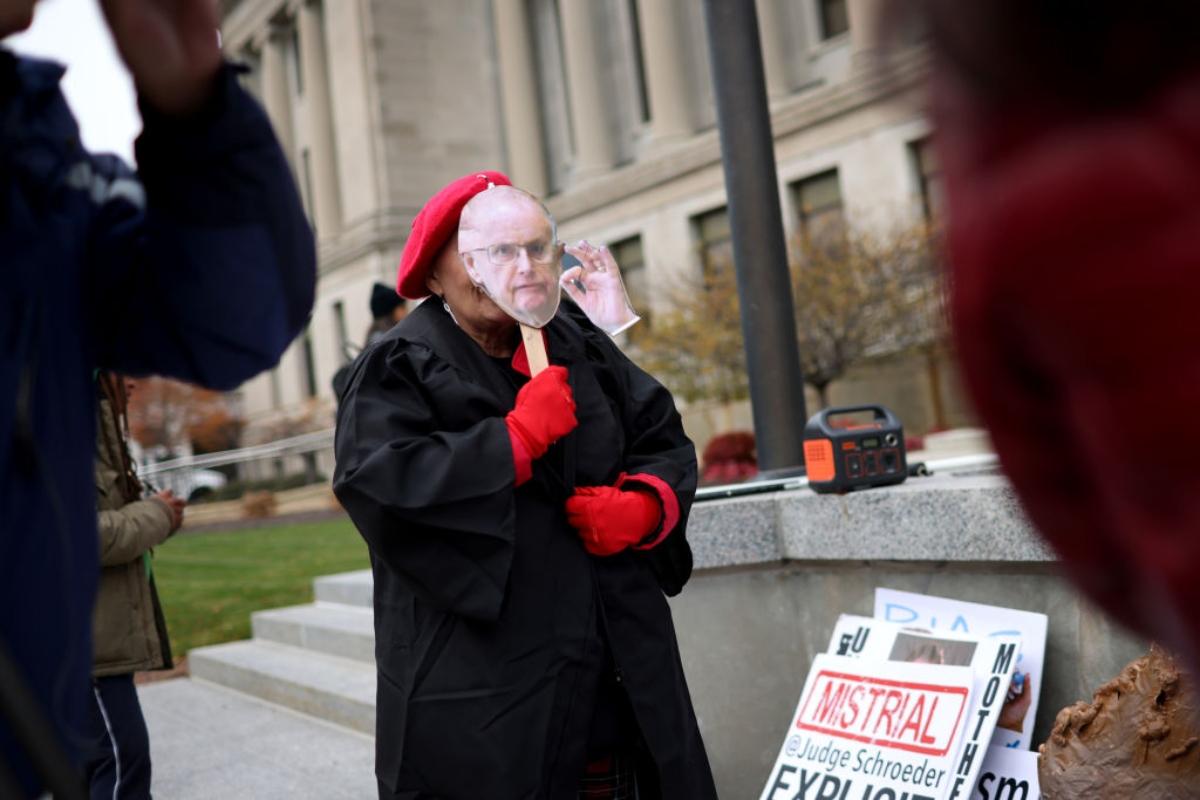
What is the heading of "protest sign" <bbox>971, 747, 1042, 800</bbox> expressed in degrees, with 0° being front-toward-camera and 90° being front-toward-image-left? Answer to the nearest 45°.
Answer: approximately 0°

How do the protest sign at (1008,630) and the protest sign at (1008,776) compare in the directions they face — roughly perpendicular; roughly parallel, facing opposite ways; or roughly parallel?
roughly parallel

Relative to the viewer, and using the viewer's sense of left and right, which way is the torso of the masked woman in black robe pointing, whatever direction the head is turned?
facing the viewer and to the right of the viewer

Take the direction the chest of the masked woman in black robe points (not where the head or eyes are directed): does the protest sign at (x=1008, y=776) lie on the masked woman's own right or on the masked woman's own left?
on the masked woman's own left

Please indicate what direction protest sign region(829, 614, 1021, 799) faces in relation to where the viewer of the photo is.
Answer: facing the viewer

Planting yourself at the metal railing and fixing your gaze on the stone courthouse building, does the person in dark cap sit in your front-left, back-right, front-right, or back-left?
front-right

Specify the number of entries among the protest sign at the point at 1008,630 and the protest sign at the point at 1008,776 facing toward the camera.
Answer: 2
